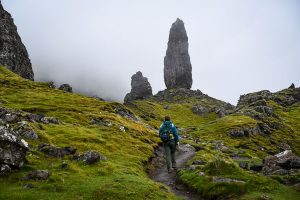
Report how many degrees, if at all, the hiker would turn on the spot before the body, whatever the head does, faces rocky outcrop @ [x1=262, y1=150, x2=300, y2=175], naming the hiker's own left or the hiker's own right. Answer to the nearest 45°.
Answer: approximately 90° to the hiker's own right

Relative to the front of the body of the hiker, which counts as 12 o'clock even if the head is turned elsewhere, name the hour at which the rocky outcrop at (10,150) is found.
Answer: The rocky outcrop is roughly at 8 o'clock from the hiker.

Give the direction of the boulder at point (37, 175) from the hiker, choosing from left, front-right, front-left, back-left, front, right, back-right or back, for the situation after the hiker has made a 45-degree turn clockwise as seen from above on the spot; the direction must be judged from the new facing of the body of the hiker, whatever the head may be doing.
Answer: back

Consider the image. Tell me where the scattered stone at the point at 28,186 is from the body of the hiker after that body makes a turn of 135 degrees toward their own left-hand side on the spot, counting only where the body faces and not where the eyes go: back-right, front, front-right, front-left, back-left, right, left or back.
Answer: front

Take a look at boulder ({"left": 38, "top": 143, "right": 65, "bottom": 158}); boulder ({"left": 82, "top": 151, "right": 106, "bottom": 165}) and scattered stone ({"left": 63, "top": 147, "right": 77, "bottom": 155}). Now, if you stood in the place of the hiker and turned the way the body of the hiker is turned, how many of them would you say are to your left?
3

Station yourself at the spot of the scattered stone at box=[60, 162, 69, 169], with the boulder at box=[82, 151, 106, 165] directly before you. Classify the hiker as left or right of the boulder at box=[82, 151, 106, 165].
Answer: right

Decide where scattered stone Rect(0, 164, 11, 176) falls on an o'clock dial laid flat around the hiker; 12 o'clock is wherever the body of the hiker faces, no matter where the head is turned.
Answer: The scattered stone is roughly at 8 o'clock from the hiker.

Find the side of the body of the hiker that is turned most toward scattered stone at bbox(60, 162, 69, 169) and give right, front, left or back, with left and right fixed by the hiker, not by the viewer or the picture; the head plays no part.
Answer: left

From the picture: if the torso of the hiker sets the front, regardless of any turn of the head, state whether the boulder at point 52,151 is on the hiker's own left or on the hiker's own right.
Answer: on the hiker's own left

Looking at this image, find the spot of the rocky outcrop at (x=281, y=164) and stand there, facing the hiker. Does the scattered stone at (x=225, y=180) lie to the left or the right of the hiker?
left

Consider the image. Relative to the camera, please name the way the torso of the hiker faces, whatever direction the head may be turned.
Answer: away from the camera
